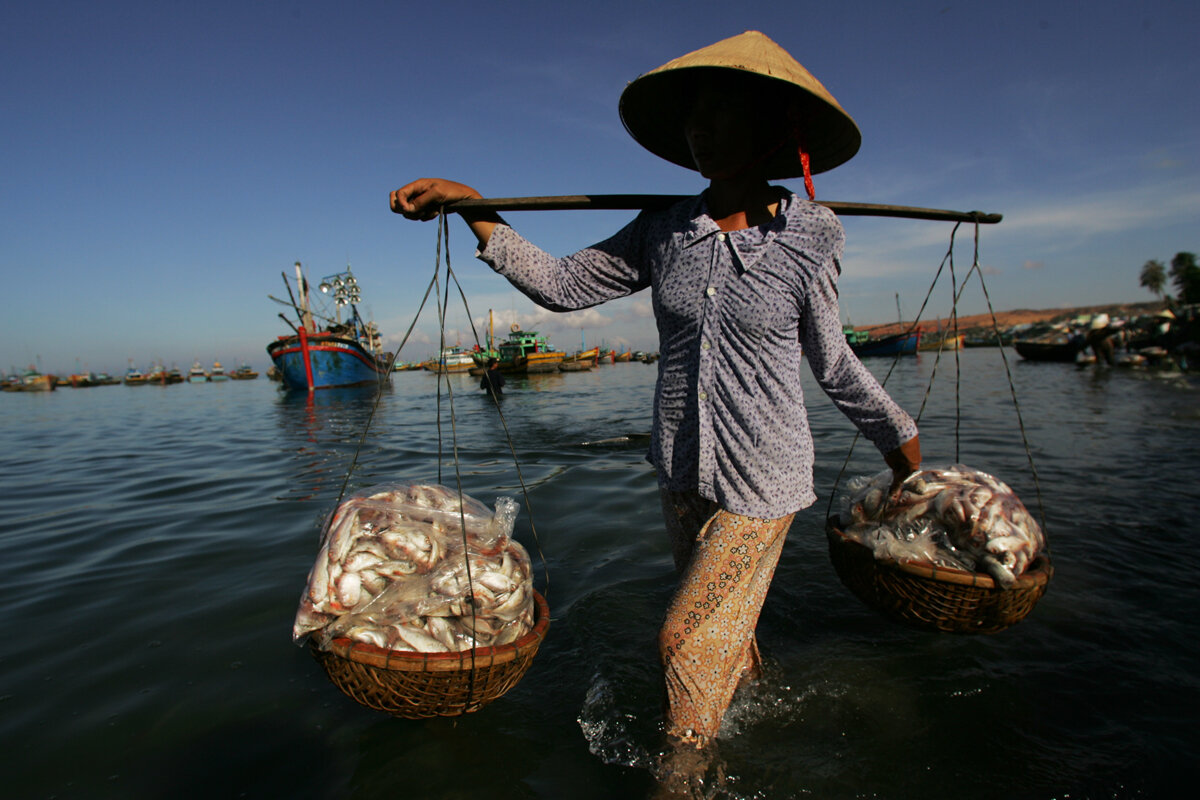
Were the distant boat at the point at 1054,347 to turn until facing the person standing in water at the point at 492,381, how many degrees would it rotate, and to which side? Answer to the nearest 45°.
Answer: approximately 45° to its left

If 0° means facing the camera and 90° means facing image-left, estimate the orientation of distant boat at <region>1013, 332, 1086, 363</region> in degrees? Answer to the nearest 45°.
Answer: approximately 90°

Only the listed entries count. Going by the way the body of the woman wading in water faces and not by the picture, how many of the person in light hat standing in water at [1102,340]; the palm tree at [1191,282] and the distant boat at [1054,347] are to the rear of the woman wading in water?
3

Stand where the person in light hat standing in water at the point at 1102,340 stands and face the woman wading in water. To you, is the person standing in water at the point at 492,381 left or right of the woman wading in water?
right

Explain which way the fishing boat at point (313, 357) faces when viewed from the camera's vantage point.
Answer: facing the viewer and to the left of the viewer

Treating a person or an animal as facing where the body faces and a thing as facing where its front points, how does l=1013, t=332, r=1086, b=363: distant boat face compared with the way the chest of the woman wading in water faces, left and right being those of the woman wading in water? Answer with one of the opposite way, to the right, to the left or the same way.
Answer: to the right

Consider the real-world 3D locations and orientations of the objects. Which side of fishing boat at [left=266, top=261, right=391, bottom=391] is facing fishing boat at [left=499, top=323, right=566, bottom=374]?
back

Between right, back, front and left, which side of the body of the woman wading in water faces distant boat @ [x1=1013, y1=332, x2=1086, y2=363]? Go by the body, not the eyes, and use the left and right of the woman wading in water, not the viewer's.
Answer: back

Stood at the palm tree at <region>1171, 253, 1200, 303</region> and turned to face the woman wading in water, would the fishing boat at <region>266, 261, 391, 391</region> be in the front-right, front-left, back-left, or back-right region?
front-right

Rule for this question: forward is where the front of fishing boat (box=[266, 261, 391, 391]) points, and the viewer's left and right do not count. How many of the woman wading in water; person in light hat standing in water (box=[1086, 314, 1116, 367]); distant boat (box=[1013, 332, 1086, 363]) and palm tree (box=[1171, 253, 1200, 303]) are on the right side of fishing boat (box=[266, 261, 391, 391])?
0

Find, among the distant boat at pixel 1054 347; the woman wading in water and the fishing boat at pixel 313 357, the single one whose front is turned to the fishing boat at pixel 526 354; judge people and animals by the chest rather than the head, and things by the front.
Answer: the distant boat

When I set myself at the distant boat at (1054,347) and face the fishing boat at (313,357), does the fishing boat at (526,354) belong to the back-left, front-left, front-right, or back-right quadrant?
front-right

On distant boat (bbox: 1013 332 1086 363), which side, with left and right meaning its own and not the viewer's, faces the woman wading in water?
left
